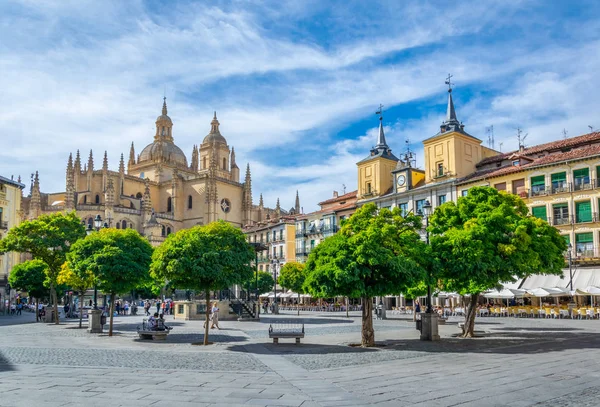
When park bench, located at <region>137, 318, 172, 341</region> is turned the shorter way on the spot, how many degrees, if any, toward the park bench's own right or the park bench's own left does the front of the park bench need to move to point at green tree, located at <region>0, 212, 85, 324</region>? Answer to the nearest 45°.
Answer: approximately 45° to the park bench's own left

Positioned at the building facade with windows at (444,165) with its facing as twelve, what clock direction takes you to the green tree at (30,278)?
The green tree is roughly at 1 o'clock from the building facade with windows.

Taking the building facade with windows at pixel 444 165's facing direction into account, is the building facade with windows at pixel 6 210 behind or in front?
in front

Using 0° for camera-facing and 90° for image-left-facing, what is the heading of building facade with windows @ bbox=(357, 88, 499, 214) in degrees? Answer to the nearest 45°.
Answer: approximately 45°

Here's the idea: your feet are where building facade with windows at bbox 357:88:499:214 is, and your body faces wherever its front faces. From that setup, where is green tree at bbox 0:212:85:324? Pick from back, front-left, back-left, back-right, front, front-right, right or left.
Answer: front

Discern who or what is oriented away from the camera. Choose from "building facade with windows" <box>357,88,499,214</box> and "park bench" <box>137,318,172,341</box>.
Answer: the park bench

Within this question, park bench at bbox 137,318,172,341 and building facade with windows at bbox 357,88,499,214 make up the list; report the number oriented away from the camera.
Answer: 1

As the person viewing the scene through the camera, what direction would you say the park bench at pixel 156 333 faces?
facing away from the viewer
